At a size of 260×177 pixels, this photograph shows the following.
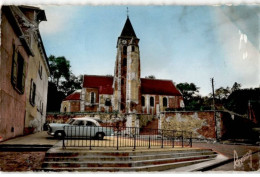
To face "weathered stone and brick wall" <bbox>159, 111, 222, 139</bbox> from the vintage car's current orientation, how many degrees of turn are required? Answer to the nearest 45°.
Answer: approximately 135° to its right

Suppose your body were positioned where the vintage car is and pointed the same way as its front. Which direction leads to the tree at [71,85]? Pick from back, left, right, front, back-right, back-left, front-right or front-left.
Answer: right

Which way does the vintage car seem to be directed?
to the viewer's left

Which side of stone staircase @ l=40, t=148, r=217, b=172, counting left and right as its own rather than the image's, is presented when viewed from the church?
back

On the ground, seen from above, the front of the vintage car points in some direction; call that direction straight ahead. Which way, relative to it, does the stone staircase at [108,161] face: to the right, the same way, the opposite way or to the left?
to the left

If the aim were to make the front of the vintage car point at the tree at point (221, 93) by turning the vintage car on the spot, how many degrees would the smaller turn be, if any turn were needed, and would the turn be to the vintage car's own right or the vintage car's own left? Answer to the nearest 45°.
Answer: approximately 135° to the vintage car's own right

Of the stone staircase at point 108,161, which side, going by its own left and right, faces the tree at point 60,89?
back

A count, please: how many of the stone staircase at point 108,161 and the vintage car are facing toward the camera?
1

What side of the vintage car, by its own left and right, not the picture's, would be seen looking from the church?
right

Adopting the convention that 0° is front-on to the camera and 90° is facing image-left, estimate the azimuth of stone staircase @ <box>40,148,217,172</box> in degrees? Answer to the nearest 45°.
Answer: approximately 0°
